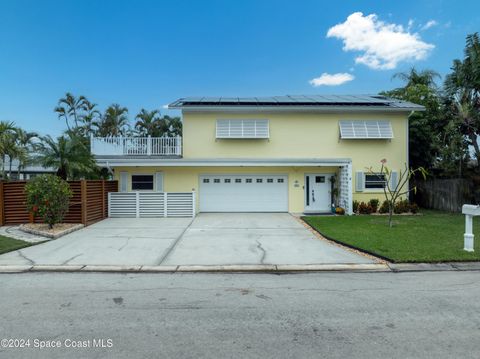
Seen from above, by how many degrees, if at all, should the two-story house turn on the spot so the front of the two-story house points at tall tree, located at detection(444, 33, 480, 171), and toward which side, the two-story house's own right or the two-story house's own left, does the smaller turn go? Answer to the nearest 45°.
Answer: approximately 90° to the two-story house's own left

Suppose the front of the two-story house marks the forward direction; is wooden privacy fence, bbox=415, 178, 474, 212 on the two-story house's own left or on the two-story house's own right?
on the two-story house's own left

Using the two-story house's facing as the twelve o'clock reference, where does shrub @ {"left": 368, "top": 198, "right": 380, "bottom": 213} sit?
The shrub is roughly at 9 o'clock from the two-story house.

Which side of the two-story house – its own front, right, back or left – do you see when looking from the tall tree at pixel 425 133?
left

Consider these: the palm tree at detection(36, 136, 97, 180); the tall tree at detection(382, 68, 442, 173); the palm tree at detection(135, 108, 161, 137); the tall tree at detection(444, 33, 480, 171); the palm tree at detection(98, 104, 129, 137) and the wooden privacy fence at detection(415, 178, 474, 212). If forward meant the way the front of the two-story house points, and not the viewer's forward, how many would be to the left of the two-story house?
3

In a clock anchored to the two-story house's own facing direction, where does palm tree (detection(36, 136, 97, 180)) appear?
The palm tree is roughly at 2 o'clock from the two-story house.

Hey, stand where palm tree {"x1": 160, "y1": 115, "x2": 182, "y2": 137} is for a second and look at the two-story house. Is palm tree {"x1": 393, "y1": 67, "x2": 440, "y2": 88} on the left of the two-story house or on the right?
left

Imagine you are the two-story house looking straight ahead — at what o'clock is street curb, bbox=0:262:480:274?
The street curb is roughly at 12 o'clock from the two-story house.

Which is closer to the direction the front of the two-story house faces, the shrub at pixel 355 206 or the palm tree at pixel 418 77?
the shrub

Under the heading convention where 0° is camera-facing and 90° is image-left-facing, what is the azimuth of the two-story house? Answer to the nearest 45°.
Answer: approximately 0°
